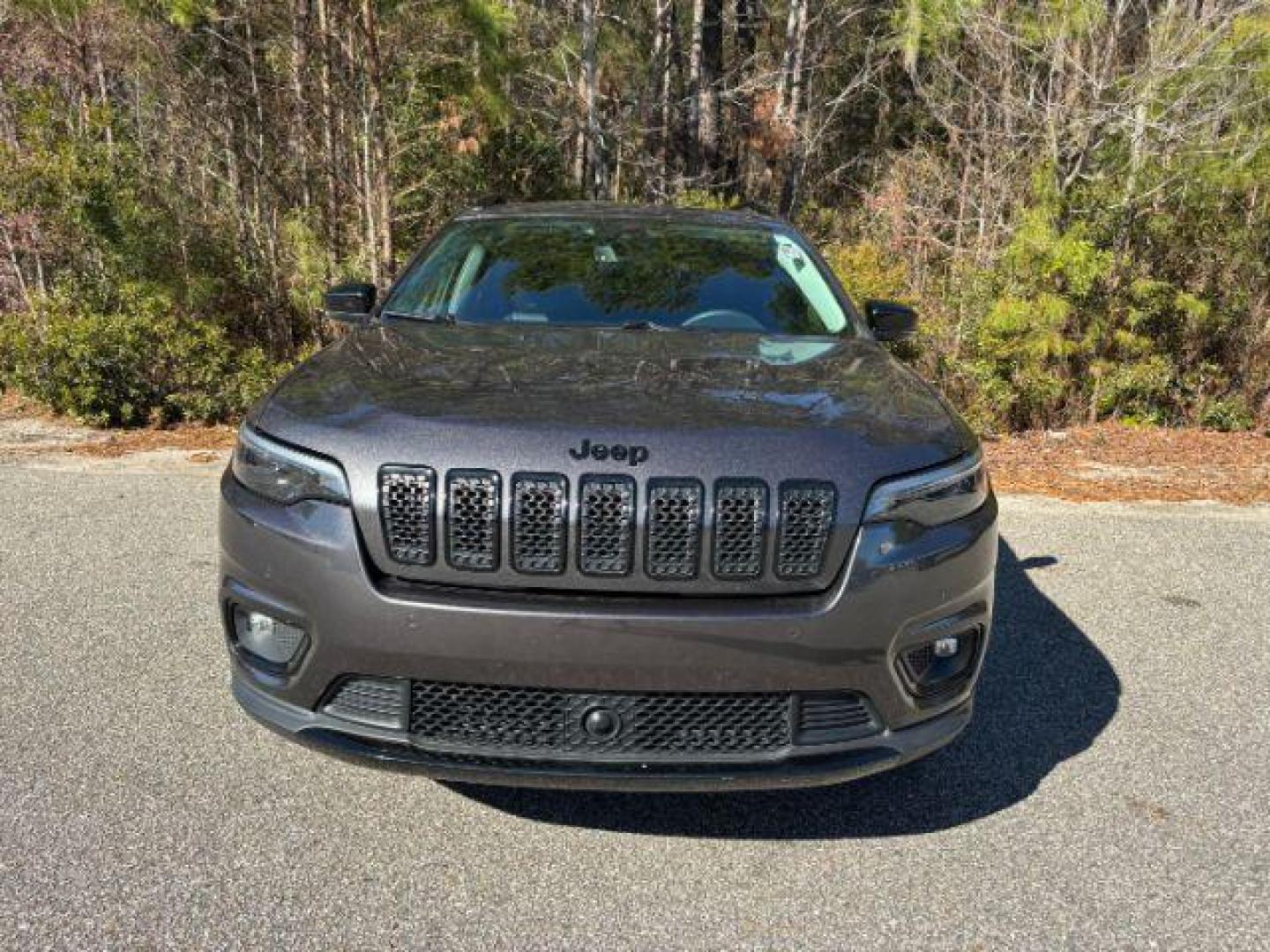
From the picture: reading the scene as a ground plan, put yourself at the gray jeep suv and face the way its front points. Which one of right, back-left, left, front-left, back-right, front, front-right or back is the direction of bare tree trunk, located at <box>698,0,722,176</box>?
back

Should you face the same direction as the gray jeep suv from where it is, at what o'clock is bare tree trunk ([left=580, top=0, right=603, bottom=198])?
The bare tree trunk is roughly at 6 o'clock from the gray jeep suv.

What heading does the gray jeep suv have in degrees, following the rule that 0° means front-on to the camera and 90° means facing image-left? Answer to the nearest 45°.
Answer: approximately 0°

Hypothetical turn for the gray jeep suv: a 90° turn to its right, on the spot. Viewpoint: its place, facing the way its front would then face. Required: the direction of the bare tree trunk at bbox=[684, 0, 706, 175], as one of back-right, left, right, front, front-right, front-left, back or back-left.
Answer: right

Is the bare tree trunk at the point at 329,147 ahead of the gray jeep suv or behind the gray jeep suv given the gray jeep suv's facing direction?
behind

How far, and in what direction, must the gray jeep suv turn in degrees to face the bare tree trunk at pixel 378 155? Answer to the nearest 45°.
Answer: approximately 180°

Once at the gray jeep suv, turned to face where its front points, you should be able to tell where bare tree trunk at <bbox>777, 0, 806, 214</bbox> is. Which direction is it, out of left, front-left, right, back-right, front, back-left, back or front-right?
back

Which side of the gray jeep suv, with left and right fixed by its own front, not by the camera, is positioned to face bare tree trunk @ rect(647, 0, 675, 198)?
back

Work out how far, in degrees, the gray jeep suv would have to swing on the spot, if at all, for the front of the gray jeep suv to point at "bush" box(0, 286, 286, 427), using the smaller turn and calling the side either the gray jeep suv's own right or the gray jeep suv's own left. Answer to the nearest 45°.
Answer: approximately 135° to the gray jeep suv's own right

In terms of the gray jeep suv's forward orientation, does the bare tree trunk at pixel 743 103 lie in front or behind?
behind
